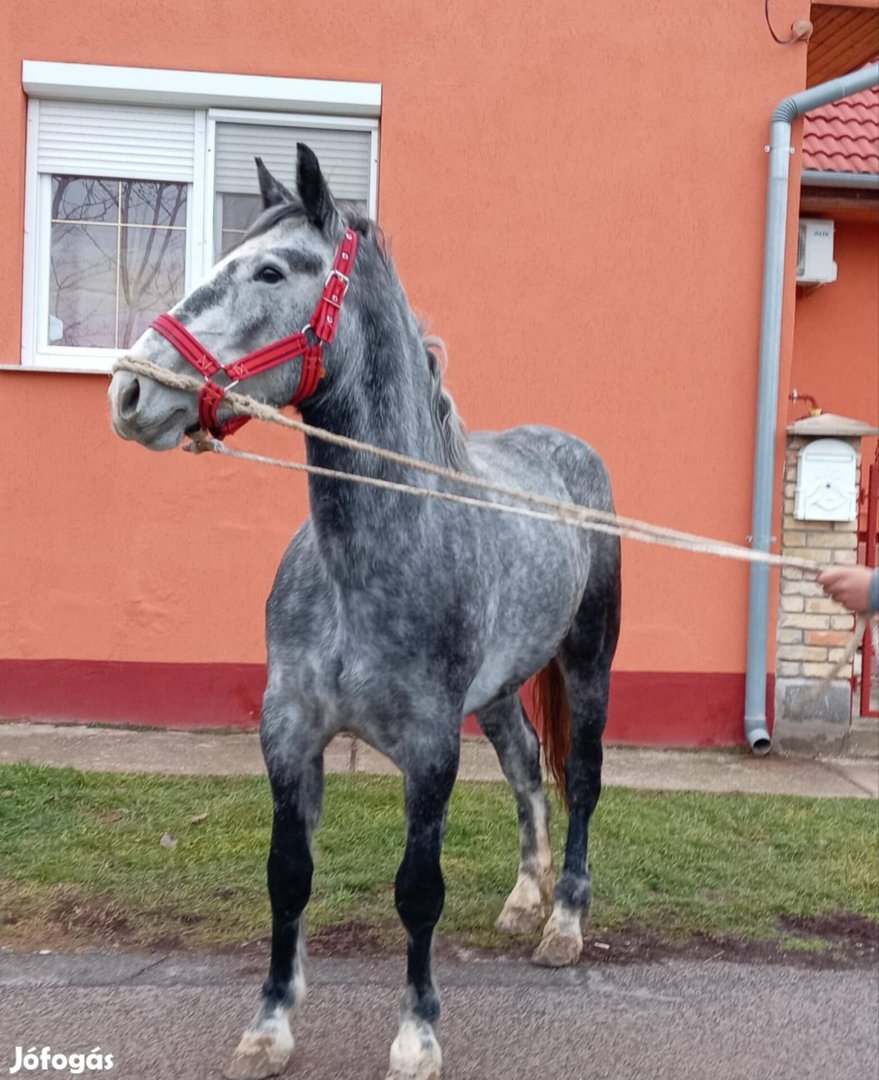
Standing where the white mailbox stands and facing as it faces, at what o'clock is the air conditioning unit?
The air conditioning unit is roughly at 6 o'clock from the white mailbox.

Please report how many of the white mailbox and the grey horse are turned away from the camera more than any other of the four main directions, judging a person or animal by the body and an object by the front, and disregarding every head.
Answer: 0

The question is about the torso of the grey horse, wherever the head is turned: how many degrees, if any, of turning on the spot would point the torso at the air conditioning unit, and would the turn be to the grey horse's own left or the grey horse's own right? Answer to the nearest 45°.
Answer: approximately 180°

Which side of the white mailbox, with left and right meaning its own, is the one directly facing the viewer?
front

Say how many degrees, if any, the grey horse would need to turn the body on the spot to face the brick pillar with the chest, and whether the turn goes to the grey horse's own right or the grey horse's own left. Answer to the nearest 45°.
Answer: approximately 180°

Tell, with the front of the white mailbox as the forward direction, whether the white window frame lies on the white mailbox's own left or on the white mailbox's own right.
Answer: on the white mailbox's own right

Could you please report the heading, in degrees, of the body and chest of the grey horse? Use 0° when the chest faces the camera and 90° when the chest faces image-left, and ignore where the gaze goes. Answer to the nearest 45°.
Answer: approximately 45°

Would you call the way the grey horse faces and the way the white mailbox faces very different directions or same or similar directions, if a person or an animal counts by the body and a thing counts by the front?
same or similar directions

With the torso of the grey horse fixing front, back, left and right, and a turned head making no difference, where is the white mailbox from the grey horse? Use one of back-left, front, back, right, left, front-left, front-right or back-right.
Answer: back

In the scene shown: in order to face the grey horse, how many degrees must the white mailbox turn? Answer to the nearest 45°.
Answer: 0° — it already faces it

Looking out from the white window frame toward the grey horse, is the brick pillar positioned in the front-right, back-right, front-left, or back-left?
front-left

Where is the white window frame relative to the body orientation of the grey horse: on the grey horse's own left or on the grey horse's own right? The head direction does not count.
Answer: on the grey horse's own right
